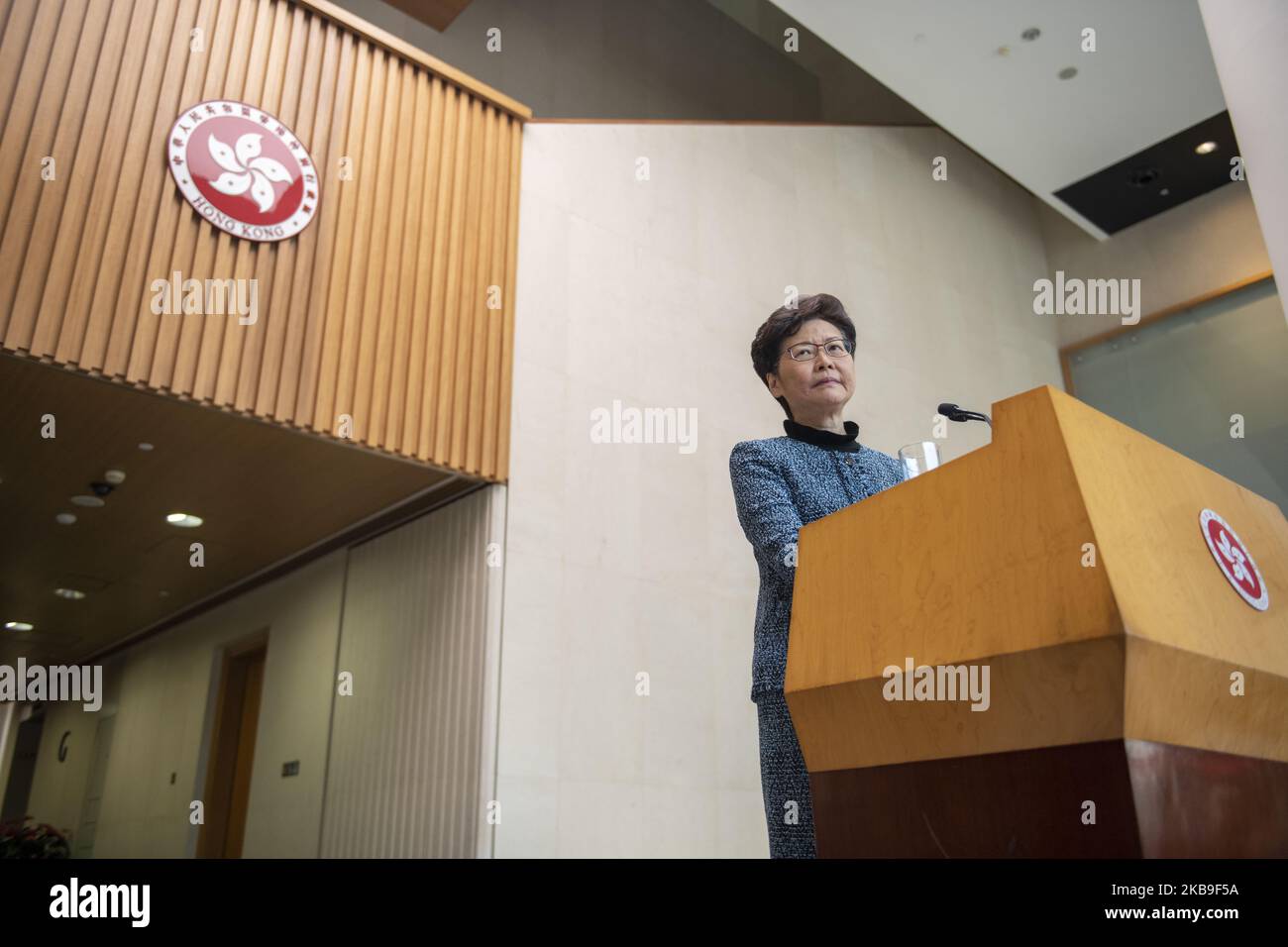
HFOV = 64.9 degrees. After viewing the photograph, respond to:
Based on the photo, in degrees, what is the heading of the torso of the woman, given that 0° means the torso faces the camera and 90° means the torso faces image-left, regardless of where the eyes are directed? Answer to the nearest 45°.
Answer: approximately 315°

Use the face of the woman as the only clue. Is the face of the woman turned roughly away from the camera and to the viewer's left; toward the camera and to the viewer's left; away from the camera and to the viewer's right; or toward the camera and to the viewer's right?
toward the camera and to the viewer's right

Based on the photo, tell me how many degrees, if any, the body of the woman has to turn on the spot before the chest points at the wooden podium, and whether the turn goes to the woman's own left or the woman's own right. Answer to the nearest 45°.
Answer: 0° — they already face it

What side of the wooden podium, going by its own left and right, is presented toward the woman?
back

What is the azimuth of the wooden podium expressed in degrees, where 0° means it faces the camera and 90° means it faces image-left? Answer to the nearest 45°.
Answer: approximately 315°
